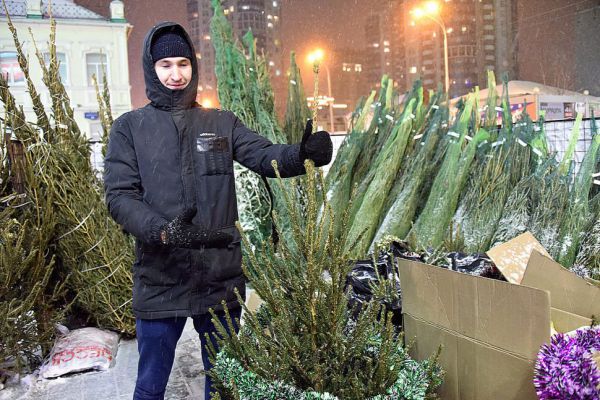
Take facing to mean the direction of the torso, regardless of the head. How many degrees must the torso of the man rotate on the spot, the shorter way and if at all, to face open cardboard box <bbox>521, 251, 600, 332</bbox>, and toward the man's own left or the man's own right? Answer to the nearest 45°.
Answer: approximately 90° to the man's own left

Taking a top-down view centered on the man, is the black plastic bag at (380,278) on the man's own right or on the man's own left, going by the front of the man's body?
on the man's own left

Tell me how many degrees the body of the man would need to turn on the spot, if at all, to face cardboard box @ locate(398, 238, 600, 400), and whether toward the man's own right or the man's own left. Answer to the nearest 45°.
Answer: approximately 45° to the man's own left

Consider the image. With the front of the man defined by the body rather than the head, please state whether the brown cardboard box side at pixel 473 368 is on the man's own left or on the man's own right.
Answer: on the man's own left

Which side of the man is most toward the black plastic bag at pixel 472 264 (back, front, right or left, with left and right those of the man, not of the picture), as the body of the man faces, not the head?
left

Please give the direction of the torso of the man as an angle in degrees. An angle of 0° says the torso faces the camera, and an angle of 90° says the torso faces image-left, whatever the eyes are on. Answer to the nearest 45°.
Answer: approximately 0°
